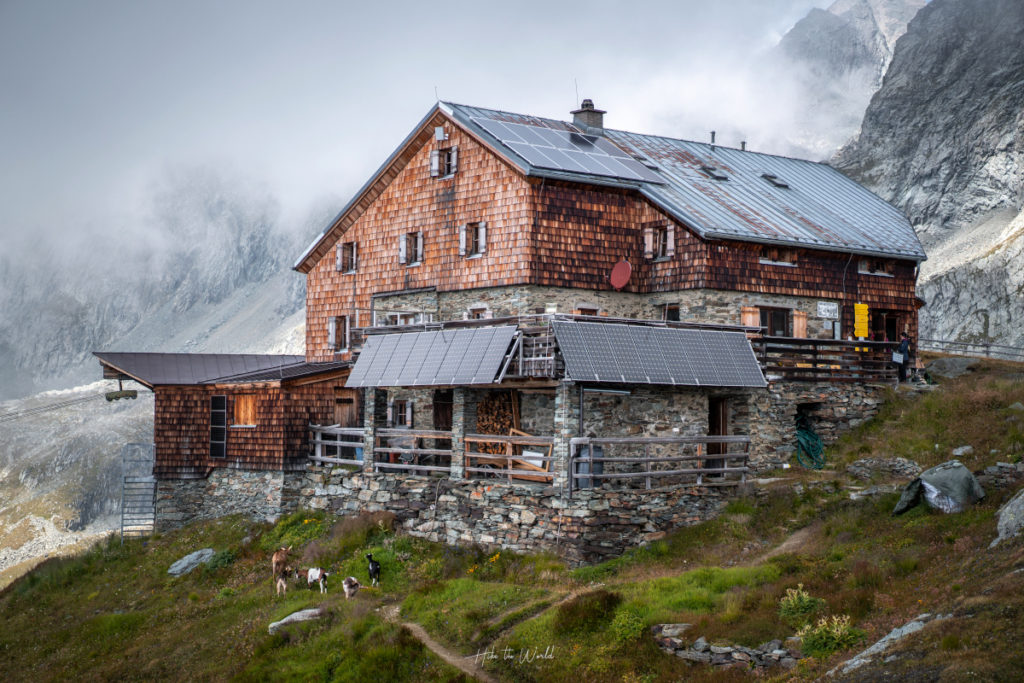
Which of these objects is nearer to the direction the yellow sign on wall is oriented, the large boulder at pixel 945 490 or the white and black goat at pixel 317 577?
the large boulder

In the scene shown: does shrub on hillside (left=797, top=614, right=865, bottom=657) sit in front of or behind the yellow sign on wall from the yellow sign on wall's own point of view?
in front

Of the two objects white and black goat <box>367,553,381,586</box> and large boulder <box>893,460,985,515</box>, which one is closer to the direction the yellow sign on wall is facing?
the large boulder

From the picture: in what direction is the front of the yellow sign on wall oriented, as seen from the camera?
facing the viewer

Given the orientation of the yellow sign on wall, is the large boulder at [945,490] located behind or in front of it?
in front

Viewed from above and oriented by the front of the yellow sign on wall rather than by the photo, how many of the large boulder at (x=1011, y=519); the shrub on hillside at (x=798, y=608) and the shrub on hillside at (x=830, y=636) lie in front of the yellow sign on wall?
3

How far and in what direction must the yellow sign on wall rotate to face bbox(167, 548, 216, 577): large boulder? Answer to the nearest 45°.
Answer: approximately 45° to its right

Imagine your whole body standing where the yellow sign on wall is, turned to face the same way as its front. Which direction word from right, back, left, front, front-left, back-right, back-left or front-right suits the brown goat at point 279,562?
front-right

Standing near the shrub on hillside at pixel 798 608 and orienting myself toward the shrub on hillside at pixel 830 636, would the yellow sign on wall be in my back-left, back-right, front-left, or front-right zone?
back-left

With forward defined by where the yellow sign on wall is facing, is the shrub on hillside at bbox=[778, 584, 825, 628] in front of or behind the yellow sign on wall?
in front

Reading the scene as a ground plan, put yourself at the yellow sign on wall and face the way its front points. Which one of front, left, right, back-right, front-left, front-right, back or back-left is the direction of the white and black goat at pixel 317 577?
front-right
